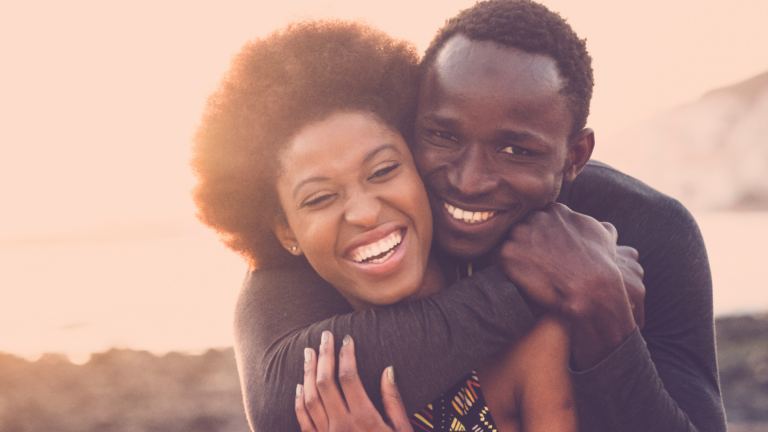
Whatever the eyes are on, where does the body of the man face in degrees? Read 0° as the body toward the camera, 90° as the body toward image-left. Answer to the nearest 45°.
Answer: approximately 45°

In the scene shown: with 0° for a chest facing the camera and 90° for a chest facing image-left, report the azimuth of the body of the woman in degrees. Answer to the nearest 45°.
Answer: approximately 0°
